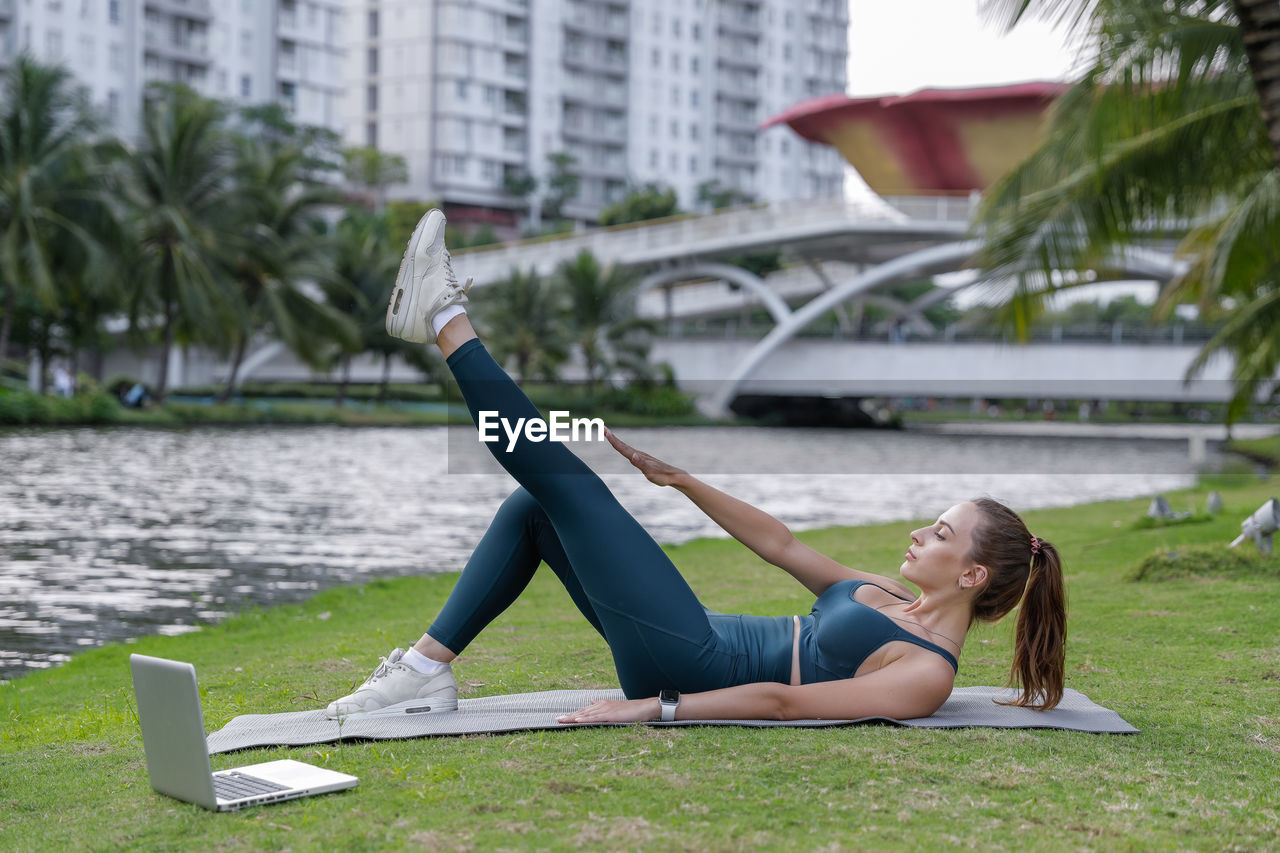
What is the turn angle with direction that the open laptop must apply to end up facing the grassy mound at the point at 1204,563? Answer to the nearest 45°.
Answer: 0° — it already faces it

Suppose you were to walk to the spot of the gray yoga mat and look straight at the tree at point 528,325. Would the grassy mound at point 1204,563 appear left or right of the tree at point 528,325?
right

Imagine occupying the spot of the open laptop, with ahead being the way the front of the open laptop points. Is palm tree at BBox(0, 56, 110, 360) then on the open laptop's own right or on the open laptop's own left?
on the open laptop's own left

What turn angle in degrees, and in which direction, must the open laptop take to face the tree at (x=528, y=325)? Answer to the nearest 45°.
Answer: approximately 45° to its left

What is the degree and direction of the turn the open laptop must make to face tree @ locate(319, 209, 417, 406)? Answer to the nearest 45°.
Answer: approximately 45° to its left

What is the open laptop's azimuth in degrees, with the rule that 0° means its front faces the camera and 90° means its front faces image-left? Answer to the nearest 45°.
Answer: approximately 225°

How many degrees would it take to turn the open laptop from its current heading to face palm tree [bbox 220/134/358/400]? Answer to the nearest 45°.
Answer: approximately 45° to its left
